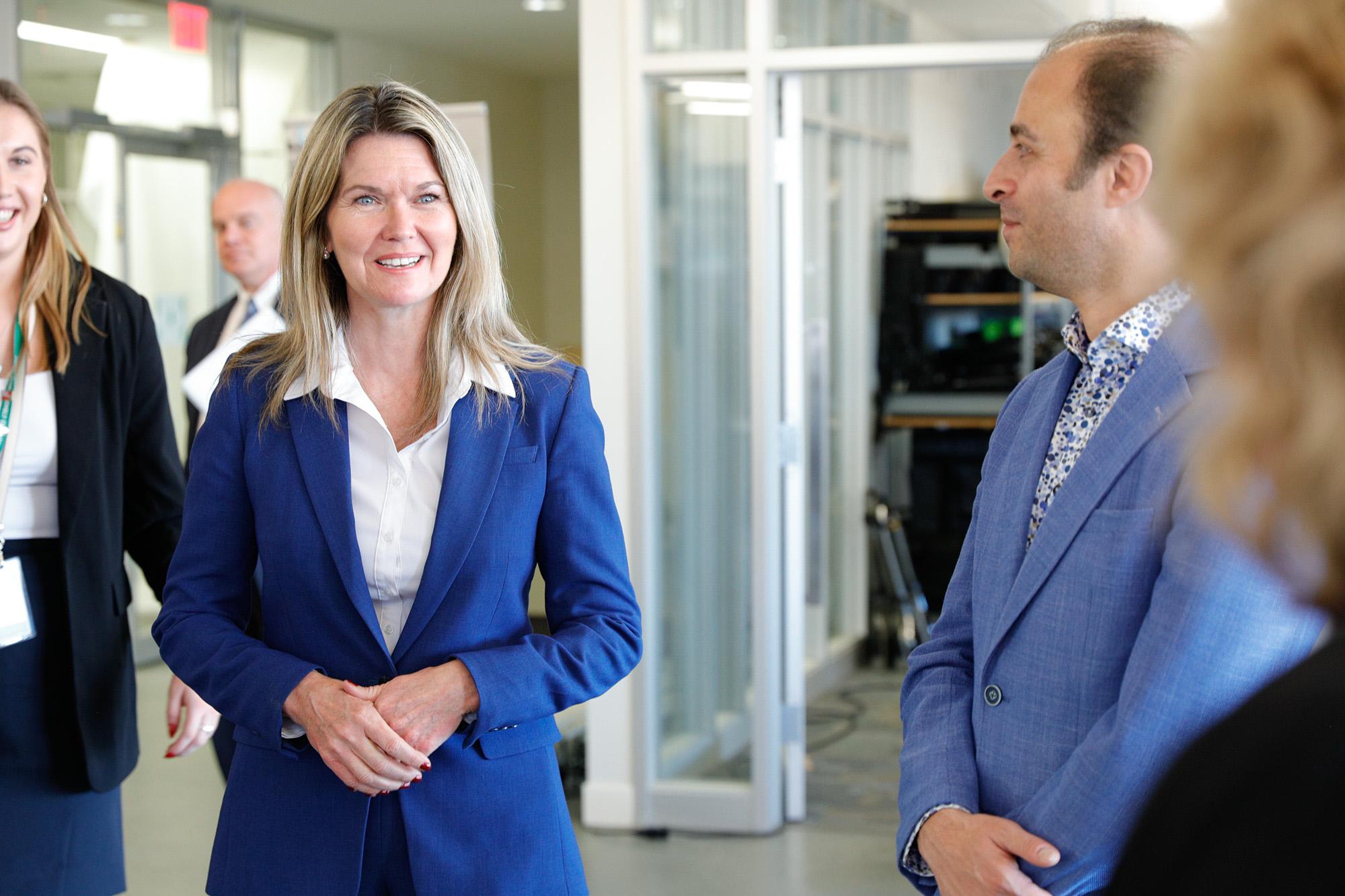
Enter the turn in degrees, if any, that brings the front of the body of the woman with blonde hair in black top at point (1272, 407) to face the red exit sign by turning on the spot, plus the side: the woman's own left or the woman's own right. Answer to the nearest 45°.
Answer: approximately 45° to the woman's own left

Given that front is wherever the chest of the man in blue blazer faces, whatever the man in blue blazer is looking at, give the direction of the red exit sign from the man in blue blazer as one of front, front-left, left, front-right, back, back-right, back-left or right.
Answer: right

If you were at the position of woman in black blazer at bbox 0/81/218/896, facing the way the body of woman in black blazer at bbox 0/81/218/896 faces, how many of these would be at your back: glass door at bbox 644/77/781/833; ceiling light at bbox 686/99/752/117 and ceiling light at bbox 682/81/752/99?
3

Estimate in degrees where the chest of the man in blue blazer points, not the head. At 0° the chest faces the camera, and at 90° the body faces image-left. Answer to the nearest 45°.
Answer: approximately 45°

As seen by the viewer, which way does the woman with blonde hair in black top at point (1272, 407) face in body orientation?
away from the camera

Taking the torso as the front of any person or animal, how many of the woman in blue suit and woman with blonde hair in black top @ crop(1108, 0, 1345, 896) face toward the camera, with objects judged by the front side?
1

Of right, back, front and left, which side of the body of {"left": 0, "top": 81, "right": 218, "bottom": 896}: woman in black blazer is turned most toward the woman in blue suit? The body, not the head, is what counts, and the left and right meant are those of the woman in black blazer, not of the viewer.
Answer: left

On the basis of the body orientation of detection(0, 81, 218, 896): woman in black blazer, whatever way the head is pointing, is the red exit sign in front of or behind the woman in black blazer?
behind

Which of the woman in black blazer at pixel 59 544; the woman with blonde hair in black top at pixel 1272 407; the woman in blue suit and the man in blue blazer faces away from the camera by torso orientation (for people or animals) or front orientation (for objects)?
the woman with blonde hair in black top at pixel 1272 407

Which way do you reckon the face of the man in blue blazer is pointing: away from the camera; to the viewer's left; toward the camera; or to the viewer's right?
to the viewer's left

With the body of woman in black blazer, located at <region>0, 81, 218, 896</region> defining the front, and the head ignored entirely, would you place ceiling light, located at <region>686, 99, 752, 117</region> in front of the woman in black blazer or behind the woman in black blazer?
behind

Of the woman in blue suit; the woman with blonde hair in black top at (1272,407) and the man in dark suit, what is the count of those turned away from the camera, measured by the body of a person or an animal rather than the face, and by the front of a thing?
1

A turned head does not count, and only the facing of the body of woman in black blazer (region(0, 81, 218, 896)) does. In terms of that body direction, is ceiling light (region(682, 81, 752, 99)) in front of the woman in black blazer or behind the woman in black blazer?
behind

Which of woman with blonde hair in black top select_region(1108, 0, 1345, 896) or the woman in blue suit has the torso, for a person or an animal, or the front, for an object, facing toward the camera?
the woman in blue suit

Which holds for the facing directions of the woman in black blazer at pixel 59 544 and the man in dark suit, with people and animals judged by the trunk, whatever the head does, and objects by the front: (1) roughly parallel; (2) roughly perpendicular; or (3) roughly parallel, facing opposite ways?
roughly parallel

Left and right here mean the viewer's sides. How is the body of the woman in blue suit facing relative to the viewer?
facing the viewer

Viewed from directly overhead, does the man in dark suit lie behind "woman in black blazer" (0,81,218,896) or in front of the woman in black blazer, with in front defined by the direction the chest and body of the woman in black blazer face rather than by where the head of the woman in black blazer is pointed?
behind

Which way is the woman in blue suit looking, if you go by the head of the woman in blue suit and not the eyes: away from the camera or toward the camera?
toward the camera
